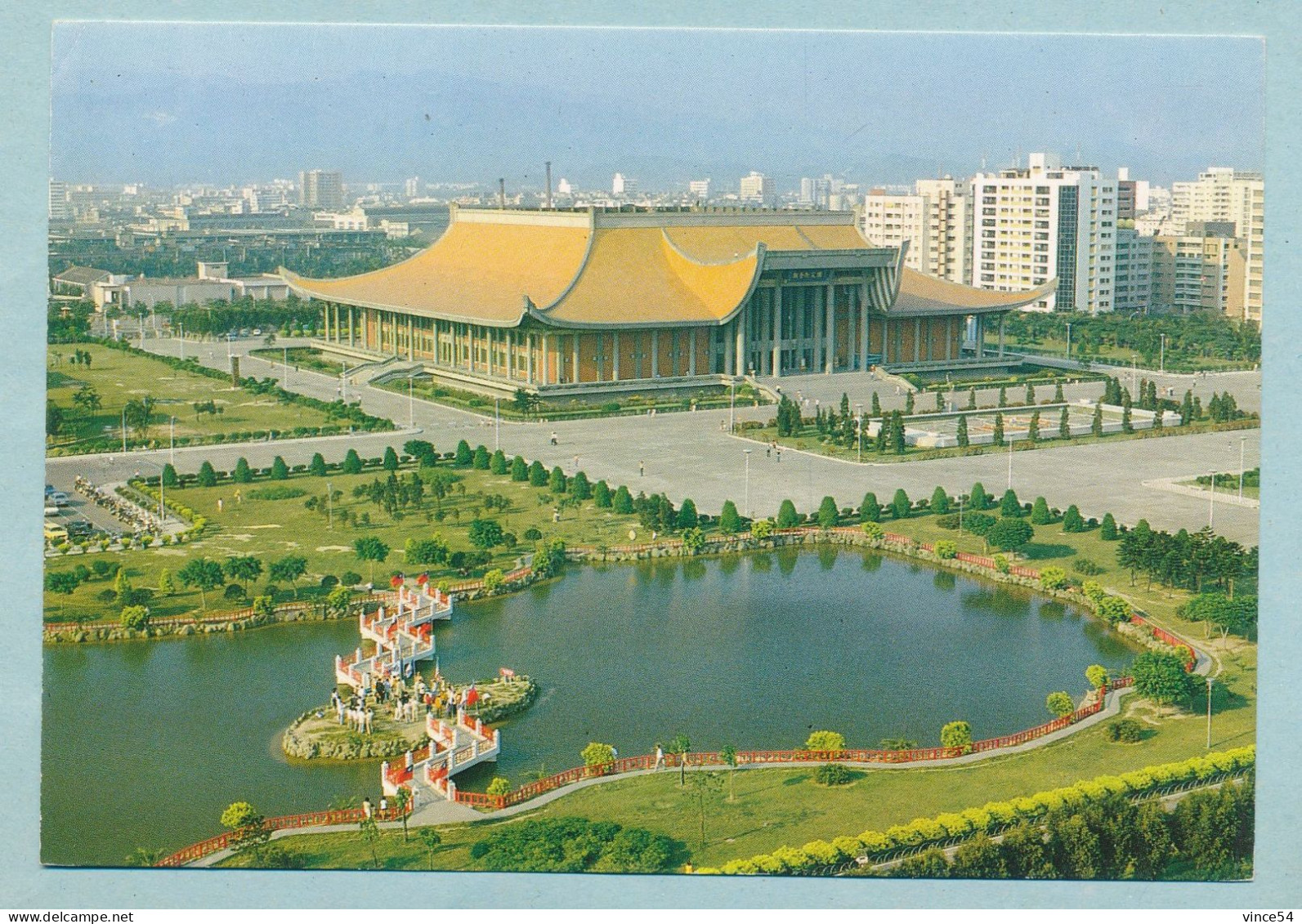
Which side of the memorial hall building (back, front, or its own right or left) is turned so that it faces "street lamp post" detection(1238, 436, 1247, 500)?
front

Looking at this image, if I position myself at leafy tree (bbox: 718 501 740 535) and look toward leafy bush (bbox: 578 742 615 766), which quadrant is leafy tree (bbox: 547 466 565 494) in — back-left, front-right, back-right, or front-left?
back-right

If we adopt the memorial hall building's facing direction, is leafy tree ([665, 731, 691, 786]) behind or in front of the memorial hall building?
in front

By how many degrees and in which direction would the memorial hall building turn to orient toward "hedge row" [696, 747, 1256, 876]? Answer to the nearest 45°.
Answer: approximately 45° to its right

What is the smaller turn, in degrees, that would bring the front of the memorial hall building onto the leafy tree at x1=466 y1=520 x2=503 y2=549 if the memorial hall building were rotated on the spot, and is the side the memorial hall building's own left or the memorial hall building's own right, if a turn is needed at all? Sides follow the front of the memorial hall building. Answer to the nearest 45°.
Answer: approximately 45° to the memorial hall building's own right

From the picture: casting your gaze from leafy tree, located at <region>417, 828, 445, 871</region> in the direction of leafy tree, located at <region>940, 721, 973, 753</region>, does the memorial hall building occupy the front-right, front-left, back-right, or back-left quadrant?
front-left

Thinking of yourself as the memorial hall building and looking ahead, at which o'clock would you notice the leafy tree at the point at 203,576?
The leafy tree is roughly at 2 o'clock from the memorial hall building.

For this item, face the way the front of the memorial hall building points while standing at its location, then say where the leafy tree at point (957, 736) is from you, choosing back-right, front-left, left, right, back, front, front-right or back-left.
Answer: front-right

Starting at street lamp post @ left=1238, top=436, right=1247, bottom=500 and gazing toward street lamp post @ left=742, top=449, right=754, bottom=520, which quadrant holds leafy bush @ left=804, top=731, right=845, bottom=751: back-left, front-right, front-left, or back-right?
front-left

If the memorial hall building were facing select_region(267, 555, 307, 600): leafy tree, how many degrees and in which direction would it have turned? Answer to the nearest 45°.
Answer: approximately 45° to its right

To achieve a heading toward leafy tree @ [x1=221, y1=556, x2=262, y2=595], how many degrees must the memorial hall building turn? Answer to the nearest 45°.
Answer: approximately 45° to its right

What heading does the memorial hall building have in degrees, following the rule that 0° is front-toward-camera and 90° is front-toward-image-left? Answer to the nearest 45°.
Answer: approximately 315°
